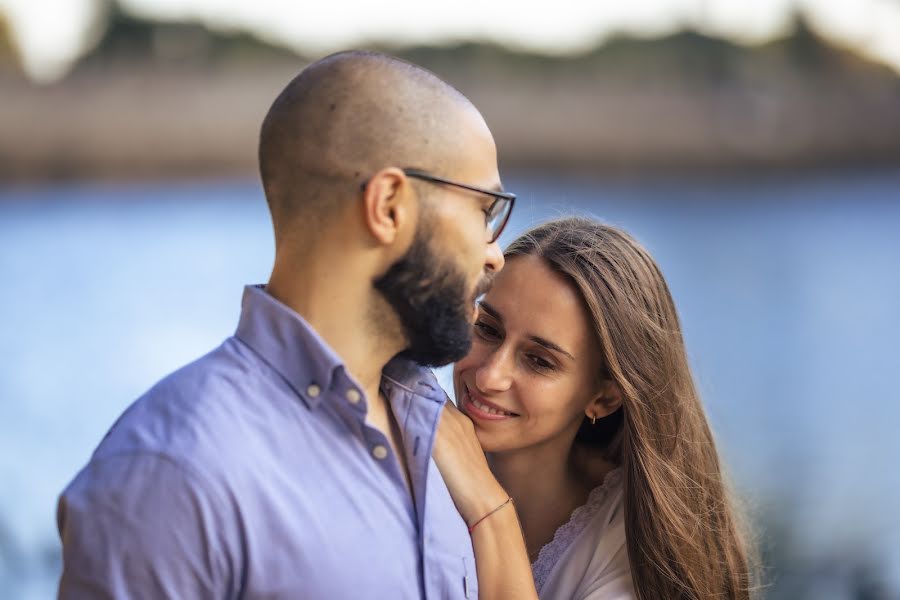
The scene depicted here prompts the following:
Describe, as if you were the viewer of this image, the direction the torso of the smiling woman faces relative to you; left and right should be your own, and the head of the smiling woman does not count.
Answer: facing the viewer and to the left of the viewer

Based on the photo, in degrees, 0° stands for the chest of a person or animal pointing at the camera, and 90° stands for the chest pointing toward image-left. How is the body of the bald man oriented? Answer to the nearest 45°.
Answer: approximately 315°

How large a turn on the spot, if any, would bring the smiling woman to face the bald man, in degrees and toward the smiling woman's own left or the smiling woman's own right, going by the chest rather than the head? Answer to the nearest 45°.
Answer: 0° — they already face them

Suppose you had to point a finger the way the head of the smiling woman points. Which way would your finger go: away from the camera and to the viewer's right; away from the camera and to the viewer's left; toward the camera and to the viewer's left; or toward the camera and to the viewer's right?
toward the camera and to the viewer's left

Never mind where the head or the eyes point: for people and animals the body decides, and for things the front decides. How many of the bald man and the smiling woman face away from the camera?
0
